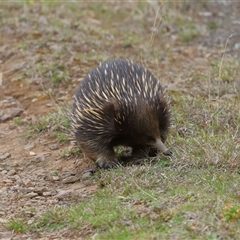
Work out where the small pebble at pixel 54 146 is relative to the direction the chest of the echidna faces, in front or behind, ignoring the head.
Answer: behind

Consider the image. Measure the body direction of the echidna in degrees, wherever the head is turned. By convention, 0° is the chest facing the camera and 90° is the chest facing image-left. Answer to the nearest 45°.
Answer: approximately 315°

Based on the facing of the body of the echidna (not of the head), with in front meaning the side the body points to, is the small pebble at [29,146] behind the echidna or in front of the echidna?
behind

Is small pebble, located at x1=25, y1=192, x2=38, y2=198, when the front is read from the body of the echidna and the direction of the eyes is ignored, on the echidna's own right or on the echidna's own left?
on the echidna's own right

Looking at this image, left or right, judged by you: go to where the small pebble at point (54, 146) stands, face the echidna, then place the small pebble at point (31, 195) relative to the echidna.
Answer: right
